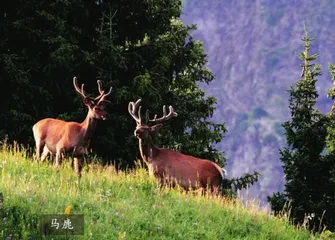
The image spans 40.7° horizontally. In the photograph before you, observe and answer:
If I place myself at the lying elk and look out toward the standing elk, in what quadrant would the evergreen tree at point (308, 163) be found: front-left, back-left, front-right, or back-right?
back-right

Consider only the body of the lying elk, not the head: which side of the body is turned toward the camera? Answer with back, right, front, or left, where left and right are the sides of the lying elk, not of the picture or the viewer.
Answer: left

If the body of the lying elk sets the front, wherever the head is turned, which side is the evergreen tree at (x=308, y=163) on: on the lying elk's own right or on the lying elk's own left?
on the lying elk's own right

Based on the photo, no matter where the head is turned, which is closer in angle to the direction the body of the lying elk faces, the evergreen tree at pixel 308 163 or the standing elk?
the standing elk
